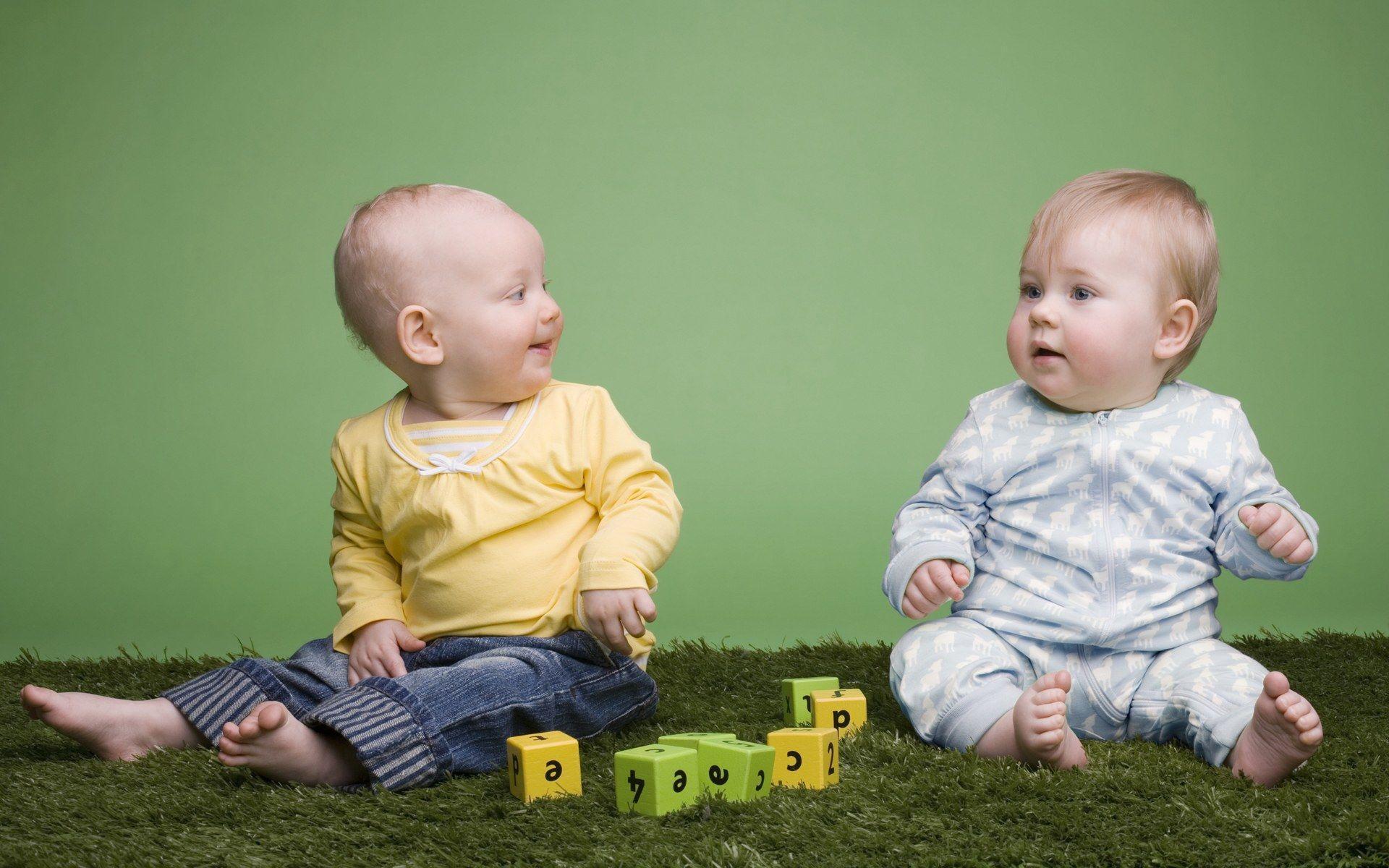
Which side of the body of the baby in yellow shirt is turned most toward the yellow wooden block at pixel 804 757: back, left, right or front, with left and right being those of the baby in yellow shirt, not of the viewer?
left

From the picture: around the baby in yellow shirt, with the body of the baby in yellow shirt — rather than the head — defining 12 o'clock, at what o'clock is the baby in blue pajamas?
The baby in blue pajamas is roughly at 8 o'clock from the baby in yellow shirt.

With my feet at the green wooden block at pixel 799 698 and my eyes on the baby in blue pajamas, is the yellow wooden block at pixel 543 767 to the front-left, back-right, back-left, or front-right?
back-right

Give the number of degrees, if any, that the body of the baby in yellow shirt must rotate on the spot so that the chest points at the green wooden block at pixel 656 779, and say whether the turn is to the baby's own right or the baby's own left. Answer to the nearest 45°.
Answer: approximately 45° to the baby's own left

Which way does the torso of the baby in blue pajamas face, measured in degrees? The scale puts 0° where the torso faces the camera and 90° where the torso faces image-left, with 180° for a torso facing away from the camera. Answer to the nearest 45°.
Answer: approximately 0°

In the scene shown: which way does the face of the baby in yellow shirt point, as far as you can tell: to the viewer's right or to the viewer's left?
to the viewer's right
